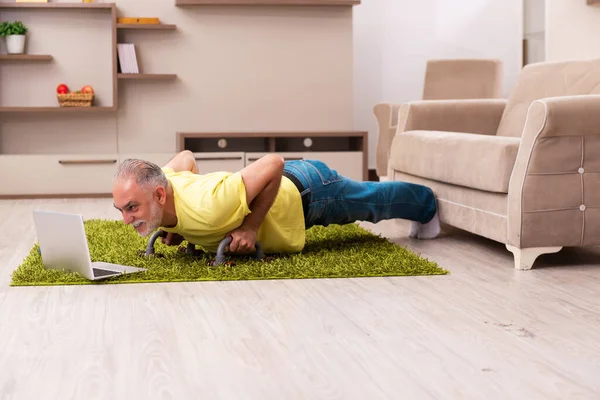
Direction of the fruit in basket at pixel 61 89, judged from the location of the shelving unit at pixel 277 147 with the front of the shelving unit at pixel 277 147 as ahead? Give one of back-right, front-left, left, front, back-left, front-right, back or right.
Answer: right

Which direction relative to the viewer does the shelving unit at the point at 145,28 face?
toward the camera

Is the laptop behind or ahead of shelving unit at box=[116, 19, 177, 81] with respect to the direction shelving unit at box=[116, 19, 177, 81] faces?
ahead

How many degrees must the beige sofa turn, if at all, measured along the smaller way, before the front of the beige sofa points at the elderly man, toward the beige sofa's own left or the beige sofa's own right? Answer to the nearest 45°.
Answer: approximately 45° to the beige sofa's own right

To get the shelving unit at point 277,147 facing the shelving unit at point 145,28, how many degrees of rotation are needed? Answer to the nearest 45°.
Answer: approximately 90° to its right

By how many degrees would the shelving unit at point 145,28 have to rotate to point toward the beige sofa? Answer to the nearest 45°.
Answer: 0° — it already faces it

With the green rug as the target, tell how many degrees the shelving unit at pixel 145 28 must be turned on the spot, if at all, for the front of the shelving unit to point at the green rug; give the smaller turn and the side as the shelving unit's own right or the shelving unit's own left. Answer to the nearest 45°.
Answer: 0° — it already faces it

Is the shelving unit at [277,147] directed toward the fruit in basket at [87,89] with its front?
no

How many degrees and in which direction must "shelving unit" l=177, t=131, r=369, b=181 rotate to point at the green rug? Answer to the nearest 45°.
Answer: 0° — it already faces it

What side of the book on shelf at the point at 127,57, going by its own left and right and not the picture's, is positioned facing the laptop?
front

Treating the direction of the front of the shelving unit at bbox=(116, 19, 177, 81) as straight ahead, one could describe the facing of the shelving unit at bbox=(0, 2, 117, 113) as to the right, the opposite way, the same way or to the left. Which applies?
the same way

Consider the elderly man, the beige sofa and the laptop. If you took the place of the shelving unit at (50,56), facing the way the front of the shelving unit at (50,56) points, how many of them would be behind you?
0

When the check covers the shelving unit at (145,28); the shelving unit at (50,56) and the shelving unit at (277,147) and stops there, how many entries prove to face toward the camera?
3

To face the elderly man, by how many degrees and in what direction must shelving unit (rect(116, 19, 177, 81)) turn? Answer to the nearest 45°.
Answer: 0° — it already faces them

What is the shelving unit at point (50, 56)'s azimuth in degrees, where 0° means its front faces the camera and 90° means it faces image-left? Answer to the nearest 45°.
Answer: approximately 0°

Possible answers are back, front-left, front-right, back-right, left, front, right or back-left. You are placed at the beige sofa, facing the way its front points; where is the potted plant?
right
